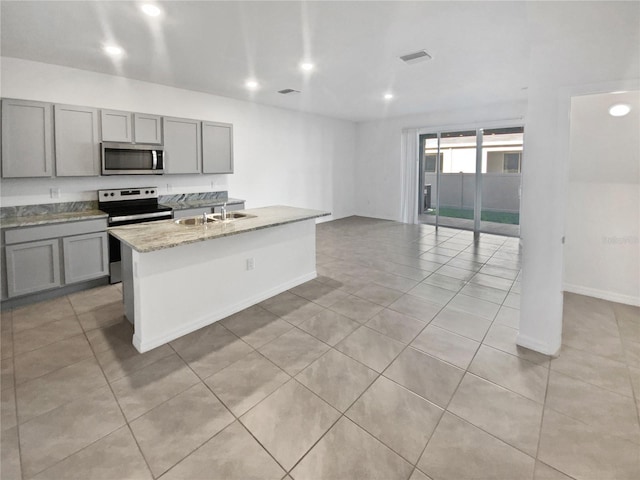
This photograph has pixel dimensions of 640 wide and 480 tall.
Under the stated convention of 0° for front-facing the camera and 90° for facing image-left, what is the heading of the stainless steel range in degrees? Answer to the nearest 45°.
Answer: approximately 0°

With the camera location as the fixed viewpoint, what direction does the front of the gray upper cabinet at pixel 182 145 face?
facing the viewer and to the right of the viewer

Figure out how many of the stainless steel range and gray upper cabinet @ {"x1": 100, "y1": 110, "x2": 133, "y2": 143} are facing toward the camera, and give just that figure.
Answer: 2

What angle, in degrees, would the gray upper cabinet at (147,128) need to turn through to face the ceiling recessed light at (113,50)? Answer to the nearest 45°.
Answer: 0° — it already faces it

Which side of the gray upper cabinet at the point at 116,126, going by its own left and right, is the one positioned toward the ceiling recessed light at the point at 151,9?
front

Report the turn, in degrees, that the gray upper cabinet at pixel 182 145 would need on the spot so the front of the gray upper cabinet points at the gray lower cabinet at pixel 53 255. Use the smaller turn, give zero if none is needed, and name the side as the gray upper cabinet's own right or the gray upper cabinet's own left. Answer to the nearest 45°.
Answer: approximately 90° to the gray upper cabinet's own right

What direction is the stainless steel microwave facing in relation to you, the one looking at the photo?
facing the viewer

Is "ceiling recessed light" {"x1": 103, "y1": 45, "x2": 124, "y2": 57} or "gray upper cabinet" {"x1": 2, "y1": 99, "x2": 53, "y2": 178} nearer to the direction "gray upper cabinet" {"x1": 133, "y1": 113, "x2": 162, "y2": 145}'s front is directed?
the ceiling recessed light

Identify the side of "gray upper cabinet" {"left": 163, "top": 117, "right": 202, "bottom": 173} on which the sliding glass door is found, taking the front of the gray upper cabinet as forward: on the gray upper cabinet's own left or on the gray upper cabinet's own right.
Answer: on the gray upper cabinet's own left

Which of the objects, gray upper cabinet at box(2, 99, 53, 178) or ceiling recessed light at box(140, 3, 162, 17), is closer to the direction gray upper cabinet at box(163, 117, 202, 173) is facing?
the ceiling recessed light

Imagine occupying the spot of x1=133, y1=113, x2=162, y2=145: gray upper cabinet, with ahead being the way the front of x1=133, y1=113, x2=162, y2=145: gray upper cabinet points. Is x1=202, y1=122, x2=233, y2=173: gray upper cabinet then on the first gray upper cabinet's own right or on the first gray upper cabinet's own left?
on the first gray upper cabinet's own left

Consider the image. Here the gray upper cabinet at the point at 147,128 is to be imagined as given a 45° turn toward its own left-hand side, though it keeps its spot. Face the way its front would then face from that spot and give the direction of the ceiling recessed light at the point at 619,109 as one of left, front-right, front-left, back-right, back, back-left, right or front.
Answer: front
